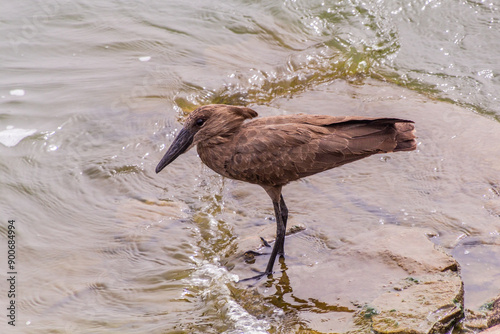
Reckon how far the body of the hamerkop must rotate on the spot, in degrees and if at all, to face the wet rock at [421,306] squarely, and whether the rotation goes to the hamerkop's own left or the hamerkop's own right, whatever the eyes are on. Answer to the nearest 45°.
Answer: approximately 135° to the hamerkop's own left

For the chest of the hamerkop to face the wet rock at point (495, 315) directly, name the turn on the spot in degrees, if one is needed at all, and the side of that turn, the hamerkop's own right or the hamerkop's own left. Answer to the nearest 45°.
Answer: approximately 135° to the hamerkop's own left

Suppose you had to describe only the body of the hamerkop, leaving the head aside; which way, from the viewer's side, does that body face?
to the viewer's left
